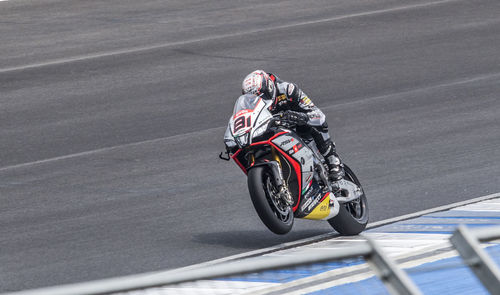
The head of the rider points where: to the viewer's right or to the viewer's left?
to the viewer's left

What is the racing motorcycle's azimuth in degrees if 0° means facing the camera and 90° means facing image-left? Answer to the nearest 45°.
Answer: approximately 45°
